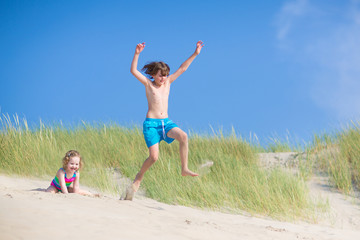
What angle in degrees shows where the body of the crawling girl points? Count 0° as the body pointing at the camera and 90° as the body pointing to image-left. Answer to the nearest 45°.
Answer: approximately 315°

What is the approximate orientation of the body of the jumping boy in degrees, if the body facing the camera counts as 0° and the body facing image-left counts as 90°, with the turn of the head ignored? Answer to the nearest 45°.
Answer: approximately 315°

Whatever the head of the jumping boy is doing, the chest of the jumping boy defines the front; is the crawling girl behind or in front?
behind
